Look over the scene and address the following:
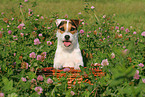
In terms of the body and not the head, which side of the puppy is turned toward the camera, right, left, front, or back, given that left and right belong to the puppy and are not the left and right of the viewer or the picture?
front

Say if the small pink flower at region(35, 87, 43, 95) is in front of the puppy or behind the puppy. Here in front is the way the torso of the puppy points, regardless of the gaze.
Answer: in front
